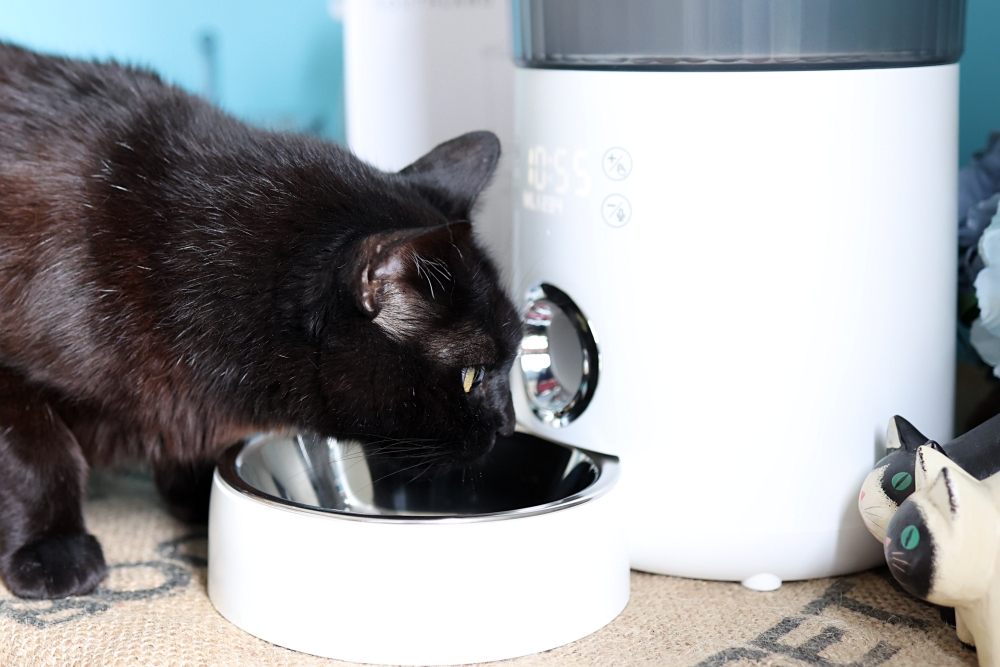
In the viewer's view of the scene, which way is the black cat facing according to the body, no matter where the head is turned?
to the viewer's right

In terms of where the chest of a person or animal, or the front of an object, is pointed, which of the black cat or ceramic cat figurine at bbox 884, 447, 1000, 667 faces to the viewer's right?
the black cat

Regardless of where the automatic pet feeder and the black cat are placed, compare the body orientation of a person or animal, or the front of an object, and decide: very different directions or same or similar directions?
very different directions

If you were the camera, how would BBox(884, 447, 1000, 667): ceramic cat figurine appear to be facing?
facing to the left of the viewer

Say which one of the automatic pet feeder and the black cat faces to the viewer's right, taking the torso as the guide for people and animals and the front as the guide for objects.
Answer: the black cat

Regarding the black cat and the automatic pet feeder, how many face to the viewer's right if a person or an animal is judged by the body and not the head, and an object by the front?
1

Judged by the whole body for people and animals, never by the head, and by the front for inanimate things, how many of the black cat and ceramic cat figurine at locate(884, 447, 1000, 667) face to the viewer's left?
1

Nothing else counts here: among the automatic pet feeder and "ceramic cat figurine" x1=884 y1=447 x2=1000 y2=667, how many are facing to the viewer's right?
0

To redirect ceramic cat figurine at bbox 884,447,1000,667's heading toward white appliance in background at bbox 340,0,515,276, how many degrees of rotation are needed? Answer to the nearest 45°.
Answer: approximately 45° to its right

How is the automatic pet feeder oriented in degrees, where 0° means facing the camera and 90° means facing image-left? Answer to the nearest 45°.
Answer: approximately 45°
